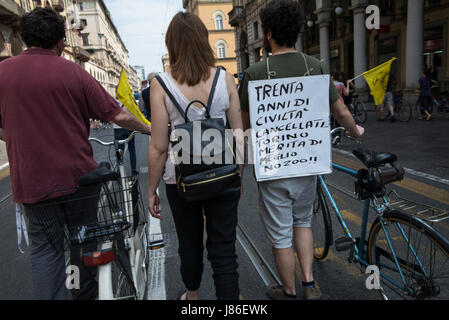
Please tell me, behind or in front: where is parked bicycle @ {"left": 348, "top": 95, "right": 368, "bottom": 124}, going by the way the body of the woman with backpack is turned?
in front

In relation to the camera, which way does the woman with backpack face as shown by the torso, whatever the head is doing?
away from the camera

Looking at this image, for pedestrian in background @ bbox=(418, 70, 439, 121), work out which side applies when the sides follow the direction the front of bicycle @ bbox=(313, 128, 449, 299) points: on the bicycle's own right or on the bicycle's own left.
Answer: on the bicycle's own right

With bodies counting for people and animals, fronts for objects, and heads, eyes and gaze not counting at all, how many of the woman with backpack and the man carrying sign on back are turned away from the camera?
2

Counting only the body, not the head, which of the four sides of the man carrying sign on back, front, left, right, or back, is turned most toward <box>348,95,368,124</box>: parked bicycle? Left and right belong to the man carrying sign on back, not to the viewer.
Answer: front

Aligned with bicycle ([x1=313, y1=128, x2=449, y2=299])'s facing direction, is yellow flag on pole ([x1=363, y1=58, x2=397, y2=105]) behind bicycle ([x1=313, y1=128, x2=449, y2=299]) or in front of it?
in front

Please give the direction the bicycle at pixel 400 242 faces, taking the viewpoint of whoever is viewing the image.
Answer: facing away from the viewer and to the left of the viewer

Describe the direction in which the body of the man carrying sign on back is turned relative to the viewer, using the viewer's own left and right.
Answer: facing away from the viewer

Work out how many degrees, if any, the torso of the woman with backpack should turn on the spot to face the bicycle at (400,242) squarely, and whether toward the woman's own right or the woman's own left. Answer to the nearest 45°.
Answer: approximately 90° to the woman's own right

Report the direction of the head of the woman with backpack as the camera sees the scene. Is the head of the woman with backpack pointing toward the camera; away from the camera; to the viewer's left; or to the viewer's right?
away from the camera

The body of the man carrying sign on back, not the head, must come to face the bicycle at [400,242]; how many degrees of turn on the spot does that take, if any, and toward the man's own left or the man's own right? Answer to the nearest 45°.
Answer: approximately 90° to the man's own right
